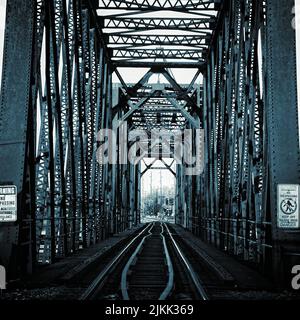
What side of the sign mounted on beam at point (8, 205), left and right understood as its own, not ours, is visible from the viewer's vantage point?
front

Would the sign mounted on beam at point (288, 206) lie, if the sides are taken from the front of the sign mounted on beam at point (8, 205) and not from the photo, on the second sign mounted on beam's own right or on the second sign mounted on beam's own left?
on the second sign mounted on beam's own left

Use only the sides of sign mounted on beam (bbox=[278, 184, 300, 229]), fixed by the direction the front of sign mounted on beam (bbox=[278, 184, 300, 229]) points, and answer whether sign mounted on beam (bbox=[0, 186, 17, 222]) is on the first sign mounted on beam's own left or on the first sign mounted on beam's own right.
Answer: on the first sign mounted on beam's own right

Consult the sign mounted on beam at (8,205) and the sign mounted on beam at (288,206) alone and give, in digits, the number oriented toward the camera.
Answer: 2

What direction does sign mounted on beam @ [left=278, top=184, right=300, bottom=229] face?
toward the camera
